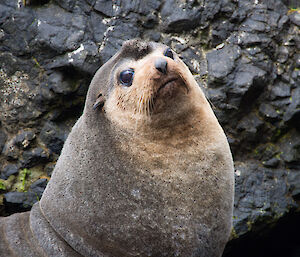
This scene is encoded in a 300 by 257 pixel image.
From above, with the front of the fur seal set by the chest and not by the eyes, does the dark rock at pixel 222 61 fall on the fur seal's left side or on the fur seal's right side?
on the fur seal's left side

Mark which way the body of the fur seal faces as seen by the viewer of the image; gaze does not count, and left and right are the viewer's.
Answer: facing the viewer and to the right of the viewer

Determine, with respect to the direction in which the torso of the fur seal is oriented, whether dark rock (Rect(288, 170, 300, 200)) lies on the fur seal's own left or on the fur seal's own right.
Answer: on the fur seal's own left

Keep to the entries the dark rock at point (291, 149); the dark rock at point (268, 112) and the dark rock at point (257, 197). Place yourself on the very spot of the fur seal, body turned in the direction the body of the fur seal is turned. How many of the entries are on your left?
3

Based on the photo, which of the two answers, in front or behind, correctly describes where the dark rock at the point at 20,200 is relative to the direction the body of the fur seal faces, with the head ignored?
behind

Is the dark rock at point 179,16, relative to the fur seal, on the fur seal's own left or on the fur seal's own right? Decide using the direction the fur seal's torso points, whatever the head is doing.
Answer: on the fur seal's own left

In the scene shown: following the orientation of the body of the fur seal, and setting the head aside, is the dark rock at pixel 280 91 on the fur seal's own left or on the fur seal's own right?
on the fur seal's own left
